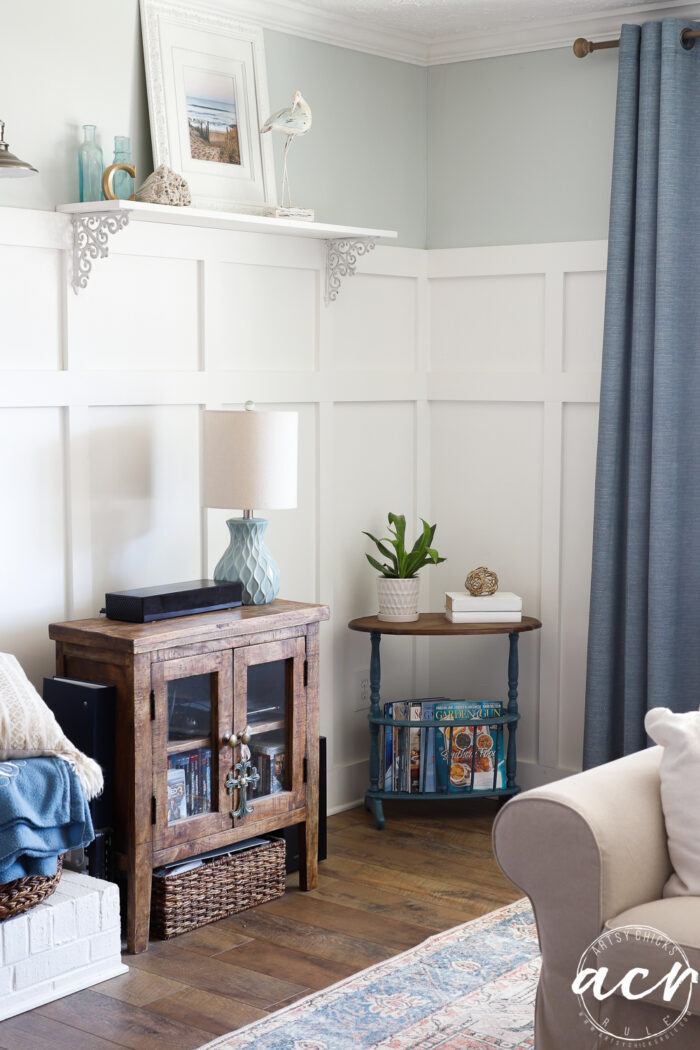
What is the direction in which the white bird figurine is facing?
to the viewer's right

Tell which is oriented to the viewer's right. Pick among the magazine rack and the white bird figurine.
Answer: the white bird figurine

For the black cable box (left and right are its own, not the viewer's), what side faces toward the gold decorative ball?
left

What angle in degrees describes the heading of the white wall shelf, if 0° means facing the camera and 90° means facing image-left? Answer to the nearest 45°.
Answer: approximately 315°

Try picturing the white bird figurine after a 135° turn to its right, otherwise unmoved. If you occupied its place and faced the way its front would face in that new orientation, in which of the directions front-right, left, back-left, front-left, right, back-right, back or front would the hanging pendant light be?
front
